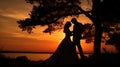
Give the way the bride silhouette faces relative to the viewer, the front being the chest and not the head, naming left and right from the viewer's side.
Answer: facing to the right of the viewer
